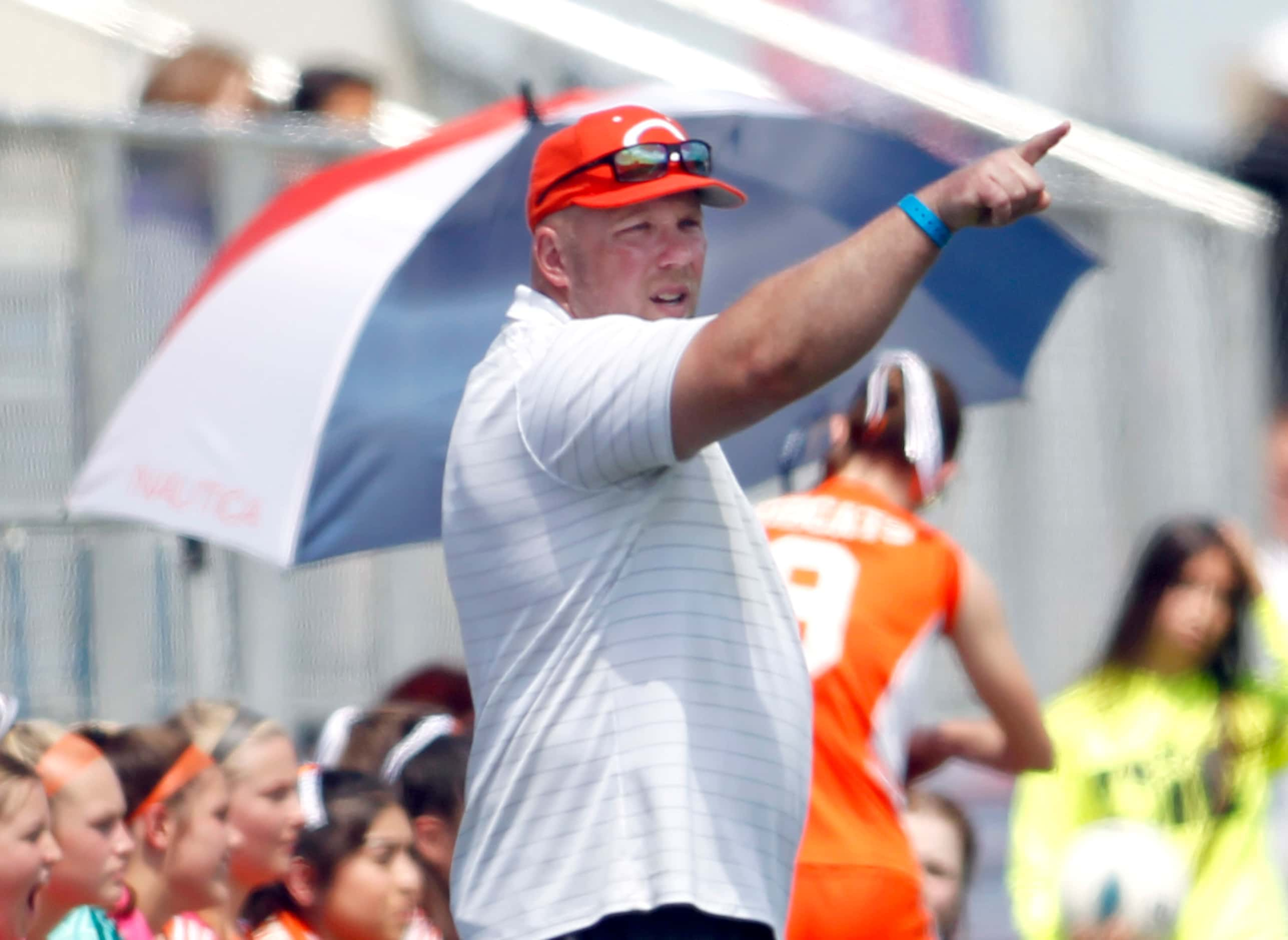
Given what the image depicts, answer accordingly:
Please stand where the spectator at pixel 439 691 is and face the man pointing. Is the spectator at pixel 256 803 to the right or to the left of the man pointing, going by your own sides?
right

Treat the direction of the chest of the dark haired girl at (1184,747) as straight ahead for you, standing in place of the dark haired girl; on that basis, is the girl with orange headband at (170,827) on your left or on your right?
on your right

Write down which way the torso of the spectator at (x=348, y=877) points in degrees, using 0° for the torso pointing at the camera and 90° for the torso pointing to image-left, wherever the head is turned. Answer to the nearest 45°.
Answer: approximately 315°

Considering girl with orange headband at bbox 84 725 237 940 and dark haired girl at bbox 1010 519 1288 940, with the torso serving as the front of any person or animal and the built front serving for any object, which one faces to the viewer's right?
the girl with orange headband

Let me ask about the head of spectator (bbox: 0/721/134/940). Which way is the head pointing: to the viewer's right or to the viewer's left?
to the viewer's right

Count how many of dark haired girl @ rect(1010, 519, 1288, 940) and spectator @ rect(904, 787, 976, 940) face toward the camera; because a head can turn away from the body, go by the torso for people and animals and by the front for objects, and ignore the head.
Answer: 2

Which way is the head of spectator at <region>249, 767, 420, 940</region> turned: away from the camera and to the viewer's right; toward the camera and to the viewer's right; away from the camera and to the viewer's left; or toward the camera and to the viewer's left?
toward the camera and to the viewer's right
